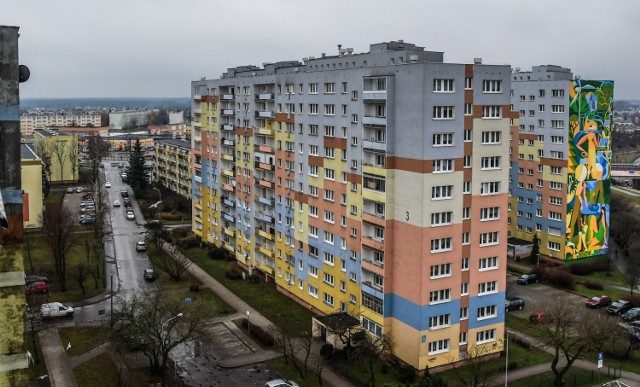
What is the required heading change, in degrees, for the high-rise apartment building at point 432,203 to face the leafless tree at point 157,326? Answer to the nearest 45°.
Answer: approximately 45° to its right

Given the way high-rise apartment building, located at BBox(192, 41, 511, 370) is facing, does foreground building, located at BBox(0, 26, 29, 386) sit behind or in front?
in front

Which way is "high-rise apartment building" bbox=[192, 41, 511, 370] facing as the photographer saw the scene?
facing the viewer and to the left of the viewer

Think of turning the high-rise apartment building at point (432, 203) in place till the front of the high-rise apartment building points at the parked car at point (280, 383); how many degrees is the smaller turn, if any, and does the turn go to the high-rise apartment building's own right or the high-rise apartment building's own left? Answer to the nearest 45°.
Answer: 0° — it already faces it

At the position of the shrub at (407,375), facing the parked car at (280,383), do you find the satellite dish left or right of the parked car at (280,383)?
left

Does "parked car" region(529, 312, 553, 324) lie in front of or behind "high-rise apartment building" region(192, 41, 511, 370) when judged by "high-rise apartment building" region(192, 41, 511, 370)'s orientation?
behind

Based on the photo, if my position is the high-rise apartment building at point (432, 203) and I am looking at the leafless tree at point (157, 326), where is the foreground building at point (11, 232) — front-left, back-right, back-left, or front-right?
front-left
